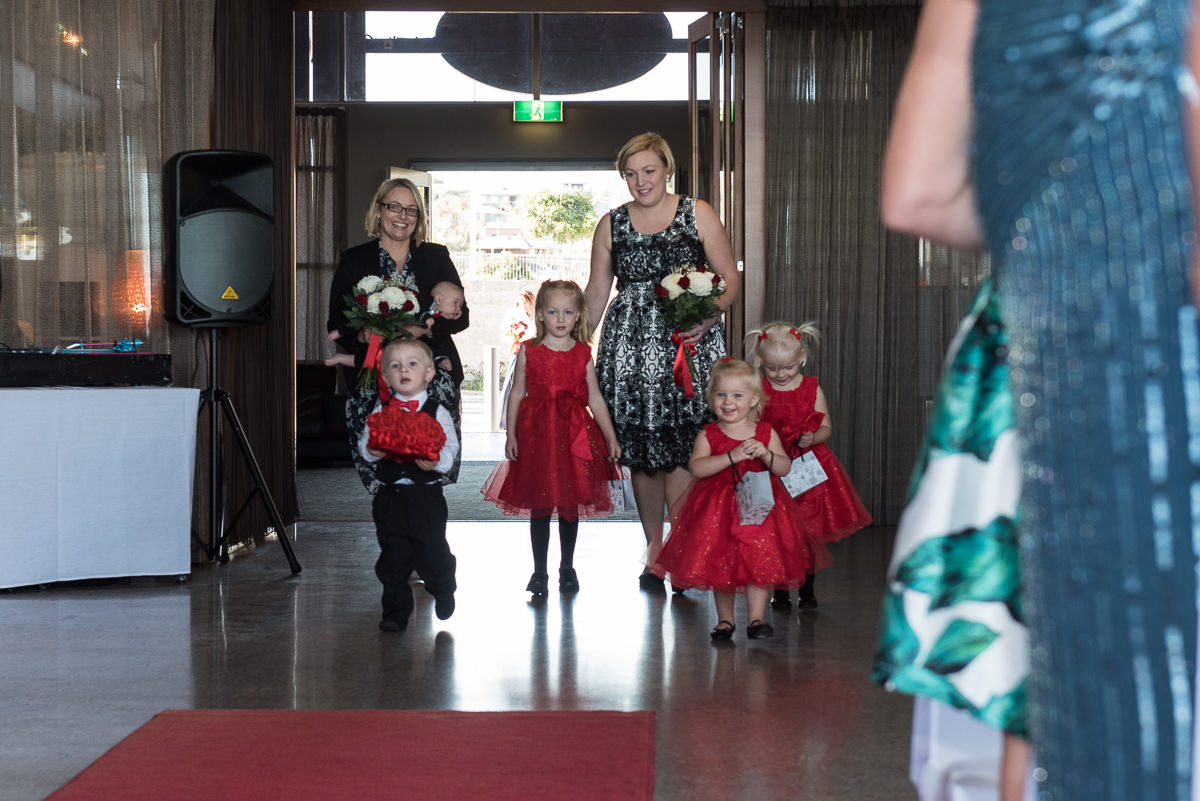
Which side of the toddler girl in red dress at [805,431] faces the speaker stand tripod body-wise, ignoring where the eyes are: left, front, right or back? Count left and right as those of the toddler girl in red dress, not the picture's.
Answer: right

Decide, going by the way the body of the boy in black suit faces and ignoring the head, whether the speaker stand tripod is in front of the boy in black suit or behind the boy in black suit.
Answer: behind

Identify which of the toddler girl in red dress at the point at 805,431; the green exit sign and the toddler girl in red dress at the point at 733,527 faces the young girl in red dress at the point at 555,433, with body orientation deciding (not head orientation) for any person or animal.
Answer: the green exit sign

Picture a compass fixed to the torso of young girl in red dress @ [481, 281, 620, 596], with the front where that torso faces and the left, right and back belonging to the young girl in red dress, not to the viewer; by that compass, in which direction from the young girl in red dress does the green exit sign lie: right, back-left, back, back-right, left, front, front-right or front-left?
back

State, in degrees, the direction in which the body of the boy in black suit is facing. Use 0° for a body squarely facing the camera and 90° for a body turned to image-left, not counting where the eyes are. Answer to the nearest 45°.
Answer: approximately 0°

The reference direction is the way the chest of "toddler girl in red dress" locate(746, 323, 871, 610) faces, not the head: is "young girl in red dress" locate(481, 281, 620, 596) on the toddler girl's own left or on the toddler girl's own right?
on the toddler girl's own right

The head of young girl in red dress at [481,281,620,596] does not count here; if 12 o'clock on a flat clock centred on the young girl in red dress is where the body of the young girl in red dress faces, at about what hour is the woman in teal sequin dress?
The woman in teal sequin dress is roughly at 12 o'clock from the young girl in red dress.

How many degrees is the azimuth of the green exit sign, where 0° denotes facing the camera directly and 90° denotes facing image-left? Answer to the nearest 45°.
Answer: approximately 0°

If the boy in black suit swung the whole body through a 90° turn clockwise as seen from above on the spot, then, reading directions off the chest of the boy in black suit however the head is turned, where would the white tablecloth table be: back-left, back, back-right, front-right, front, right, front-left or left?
front-right

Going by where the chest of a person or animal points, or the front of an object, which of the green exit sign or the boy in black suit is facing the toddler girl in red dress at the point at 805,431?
the green exit sign
